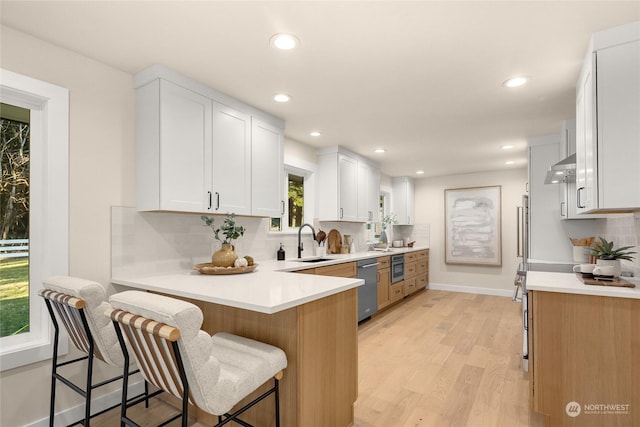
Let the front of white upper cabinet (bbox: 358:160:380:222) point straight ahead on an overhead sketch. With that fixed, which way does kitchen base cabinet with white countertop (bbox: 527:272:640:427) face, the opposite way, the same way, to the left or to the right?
the opposite way

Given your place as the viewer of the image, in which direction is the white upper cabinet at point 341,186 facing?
facing the viewer and to the right of the viewer

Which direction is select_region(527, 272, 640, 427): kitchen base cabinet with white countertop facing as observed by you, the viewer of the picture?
facing to the left of the viewer

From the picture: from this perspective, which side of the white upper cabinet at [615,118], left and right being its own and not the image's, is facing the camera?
left

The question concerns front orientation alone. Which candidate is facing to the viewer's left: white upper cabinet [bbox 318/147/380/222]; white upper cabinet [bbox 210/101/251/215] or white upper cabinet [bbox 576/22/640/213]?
white upper cabinet [bbox 576/22/640/213]

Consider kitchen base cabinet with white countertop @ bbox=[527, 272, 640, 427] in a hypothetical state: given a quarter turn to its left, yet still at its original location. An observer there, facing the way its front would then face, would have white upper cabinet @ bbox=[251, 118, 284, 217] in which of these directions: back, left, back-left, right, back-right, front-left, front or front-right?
right

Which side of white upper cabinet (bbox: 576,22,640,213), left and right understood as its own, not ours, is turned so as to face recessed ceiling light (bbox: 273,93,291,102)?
front

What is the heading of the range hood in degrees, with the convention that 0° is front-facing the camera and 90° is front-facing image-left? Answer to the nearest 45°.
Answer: approximately 90°

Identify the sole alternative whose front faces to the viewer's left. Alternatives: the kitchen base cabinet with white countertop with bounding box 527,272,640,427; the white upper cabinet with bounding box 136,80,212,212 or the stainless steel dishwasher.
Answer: the kitchen base cabinet with white countertop
